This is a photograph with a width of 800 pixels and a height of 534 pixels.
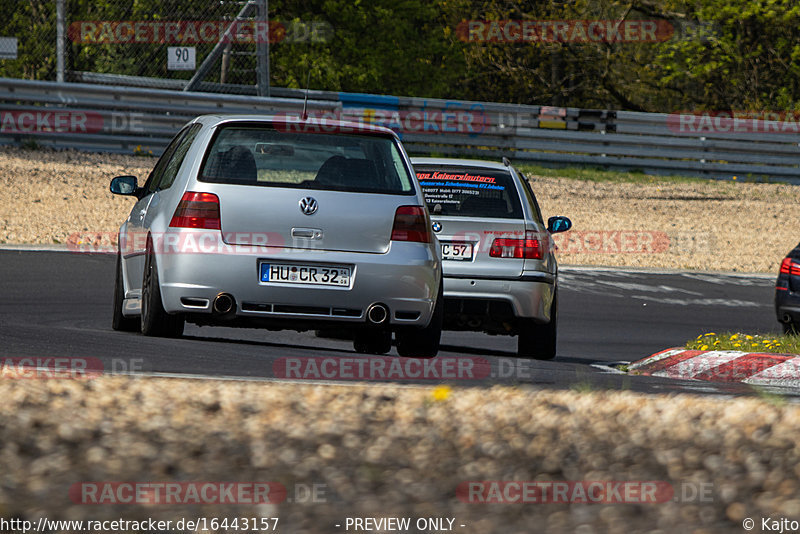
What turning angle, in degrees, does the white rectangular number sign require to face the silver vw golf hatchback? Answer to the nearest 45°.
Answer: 0° — it already faces it

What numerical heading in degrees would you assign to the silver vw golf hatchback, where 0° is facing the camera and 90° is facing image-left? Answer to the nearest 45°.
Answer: approximately 180°

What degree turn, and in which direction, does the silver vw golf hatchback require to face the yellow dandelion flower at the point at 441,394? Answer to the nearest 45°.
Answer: approximately 180°

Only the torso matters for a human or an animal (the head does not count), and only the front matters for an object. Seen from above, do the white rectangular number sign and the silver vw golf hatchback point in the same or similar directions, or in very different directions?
very different directions

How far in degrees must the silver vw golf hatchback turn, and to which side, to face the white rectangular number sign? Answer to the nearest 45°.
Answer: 0° — it already faces it

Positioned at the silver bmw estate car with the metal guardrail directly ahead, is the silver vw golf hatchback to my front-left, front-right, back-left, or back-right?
back-left

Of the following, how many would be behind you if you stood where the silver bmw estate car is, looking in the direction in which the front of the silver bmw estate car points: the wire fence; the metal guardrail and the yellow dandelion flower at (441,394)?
1

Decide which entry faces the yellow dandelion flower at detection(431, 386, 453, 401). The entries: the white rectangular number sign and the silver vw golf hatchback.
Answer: the white rectangular number sign

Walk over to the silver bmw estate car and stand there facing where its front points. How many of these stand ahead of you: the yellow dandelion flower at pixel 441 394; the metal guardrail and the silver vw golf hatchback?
1

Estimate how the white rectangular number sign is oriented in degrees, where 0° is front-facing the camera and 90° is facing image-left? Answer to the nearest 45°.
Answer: approximately 0°

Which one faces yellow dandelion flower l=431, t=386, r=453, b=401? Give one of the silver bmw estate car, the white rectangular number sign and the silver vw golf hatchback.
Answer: the white rectangular number sign

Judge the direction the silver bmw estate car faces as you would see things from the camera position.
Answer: facing away from the viewer

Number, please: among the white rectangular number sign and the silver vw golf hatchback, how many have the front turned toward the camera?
1

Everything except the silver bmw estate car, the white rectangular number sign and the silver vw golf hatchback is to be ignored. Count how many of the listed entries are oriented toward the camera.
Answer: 1
